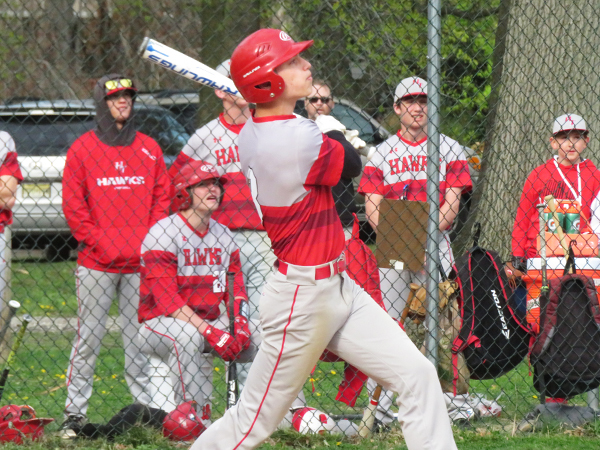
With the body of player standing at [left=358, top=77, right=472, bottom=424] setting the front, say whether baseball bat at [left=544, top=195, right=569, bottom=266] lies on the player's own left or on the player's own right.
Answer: on the player's own left

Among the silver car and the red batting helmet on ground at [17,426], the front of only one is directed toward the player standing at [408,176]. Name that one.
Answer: the red batting helmet on ground

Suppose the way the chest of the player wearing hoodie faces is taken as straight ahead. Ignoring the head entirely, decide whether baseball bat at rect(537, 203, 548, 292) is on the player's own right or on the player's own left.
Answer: on the player's own left

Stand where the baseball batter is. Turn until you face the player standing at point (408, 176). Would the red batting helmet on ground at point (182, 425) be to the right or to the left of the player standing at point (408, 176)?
left

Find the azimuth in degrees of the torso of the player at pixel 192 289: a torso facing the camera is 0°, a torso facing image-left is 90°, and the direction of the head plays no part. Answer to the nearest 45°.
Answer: approximately 315°

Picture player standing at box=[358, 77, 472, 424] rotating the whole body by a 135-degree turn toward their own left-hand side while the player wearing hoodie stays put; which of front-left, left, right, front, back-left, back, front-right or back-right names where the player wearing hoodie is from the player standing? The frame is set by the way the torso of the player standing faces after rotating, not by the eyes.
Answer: back-left

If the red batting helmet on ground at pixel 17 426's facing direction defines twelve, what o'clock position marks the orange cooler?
The orange cooler is roughly at 12 o'clock from the red batting helmet on ground.
